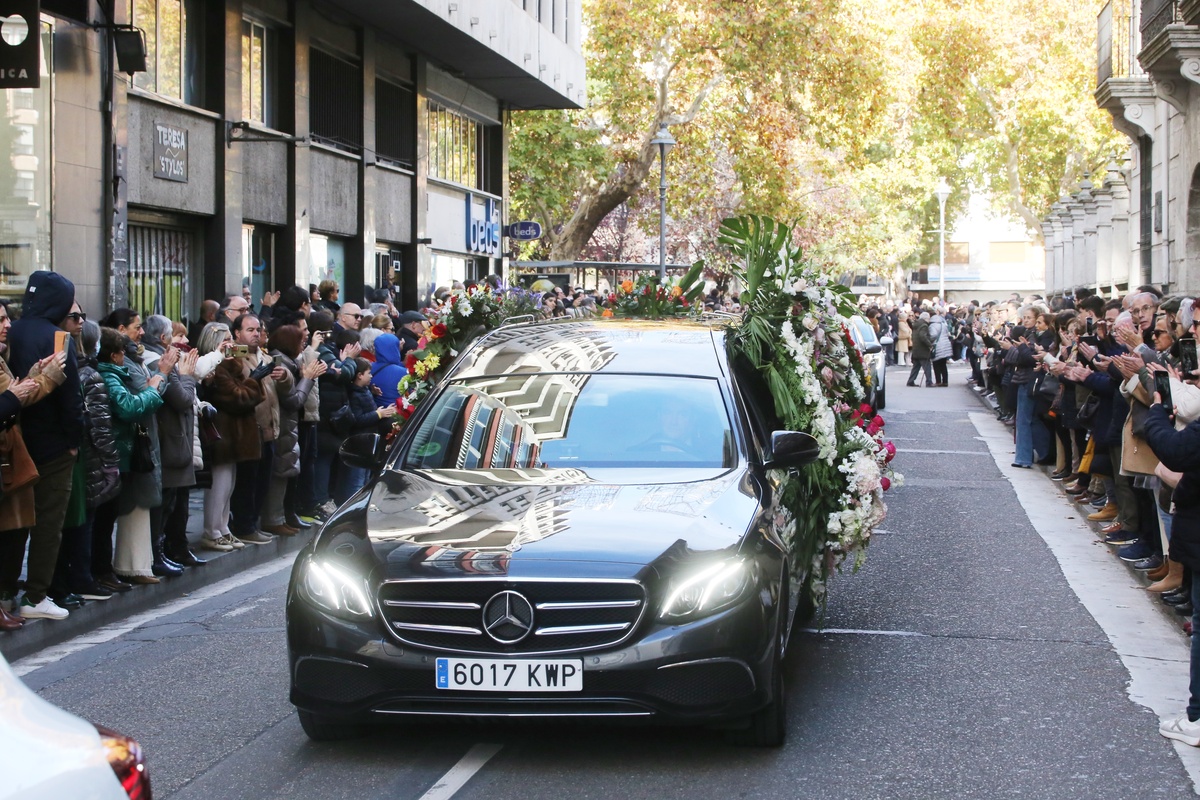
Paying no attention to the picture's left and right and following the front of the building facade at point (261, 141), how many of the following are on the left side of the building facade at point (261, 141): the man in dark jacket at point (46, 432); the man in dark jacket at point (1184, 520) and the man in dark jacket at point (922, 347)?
1

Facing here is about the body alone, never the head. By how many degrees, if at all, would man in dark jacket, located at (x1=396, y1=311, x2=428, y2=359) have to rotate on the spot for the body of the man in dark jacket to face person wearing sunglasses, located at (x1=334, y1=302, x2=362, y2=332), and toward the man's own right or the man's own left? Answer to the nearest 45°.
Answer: approximately 135° to the man's own right

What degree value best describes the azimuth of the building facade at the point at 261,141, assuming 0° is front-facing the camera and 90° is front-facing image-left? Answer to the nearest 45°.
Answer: approximately 315°

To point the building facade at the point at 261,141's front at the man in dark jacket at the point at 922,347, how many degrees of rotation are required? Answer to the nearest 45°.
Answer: approximately 90° to its left

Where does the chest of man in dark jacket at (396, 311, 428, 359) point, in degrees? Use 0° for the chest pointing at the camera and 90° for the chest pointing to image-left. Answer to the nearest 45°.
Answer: approximately 270°

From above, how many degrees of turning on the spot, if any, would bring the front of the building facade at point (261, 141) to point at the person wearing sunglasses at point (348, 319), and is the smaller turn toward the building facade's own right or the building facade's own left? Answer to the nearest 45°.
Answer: approximately 45° to the building facade's own right

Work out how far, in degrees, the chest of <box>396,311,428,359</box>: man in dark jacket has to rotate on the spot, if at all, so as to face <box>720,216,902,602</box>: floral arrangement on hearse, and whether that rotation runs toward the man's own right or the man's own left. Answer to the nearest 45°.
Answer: approximately 90° to the man's own right

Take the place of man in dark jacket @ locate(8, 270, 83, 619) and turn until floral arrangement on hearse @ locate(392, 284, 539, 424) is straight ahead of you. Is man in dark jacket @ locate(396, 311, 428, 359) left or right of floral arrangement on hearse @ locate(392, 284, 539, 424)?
left
